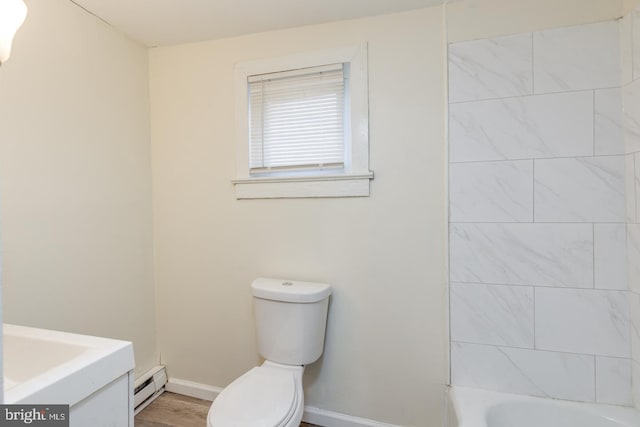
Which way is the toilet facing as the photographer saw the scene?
facing the viewer and to the left of the viewer

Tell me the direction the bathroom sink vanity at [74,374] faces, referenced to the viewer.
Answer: facing the viewer and to the right of the viewer

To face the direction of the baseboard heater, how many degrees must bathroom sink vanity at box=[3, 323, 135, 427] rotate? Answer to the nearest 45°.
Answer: approximately 135° to its left

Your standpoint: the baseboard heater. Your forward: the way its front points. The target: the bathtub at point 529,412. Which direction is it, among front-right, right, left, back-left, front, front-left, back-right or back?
front

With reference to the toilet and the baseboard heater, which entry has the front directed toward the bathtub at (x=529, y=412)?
the baseboard heater

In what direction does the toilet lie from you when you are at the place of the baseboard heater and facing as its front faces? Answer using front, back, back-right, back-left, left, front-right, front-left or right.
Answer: front

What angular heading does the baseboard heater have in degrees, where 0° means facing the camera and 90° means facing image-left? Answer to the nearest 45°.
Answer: approximately 315°

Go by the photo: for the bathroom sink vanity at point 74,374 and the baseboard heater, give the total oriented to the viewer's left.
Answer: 0

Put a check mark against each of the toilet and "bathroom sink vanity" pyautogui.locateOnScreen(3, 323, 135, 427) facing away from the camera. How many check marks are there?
0

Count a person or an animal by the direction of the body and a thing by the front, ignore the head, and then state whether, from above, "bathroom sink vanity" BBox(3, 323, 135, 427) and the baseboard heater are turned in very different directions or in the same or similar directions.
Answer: same or similar directions

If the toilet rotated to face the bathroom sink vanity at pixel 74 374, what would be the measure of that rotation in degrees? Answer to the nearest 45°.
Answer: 0° — it already faces it

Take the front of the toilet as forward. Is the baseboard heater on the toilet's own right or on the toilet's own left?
on the toilet's own right
